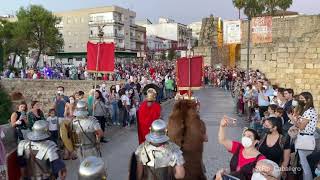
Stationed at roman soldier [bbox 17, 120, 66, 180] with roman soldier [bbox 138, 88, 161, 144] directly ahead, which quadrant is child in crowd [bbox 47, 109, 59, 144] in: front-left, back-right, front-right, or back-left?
front-left

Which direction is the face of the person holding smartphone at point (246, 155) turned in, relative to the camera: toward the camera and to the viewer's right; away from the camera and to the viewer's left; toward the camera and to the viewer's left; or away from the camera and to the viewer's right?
toward the camera and to the viewer's left

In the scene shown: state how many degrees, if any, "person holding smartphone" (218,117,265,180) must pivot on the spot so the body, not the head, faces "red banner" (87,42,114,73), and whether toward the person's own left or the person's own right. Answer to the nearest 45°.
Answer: approximately 90° to the person's own right

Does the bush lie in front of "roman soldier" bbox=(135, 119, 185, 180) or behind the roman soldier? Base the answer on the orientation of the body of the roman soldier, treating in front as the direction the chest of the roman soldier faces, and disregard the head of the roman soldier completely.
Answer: in front

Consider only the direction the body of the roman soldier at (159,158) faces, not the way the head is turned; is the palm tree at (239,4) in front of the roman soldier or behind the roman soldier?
in front

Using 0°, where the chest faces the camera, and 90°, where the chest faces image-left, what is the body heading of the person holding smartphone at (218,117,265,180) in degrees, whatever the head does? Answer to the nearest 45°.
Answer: approximately 45°

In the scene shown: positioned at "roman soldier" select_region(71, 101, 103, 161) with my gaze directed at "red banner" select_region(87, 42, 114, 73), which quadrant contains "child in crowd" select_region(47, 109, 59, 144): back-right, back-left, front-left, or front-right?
front-left

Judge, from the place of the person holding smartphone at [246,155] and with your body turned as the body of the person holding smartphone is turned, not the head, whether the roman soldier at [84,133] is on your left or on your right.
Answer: on your right

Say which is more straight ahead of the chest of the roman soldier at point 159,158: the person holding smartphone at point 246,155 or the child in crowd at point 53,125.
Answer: the child in crowd

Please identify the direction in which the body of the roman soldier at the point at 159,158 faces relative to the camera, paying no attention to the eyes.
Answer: away from the camera

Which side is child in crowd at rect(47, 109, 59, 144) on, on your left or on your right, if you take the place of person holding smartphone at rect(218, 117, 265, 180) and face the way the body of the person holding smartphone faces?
on your right
